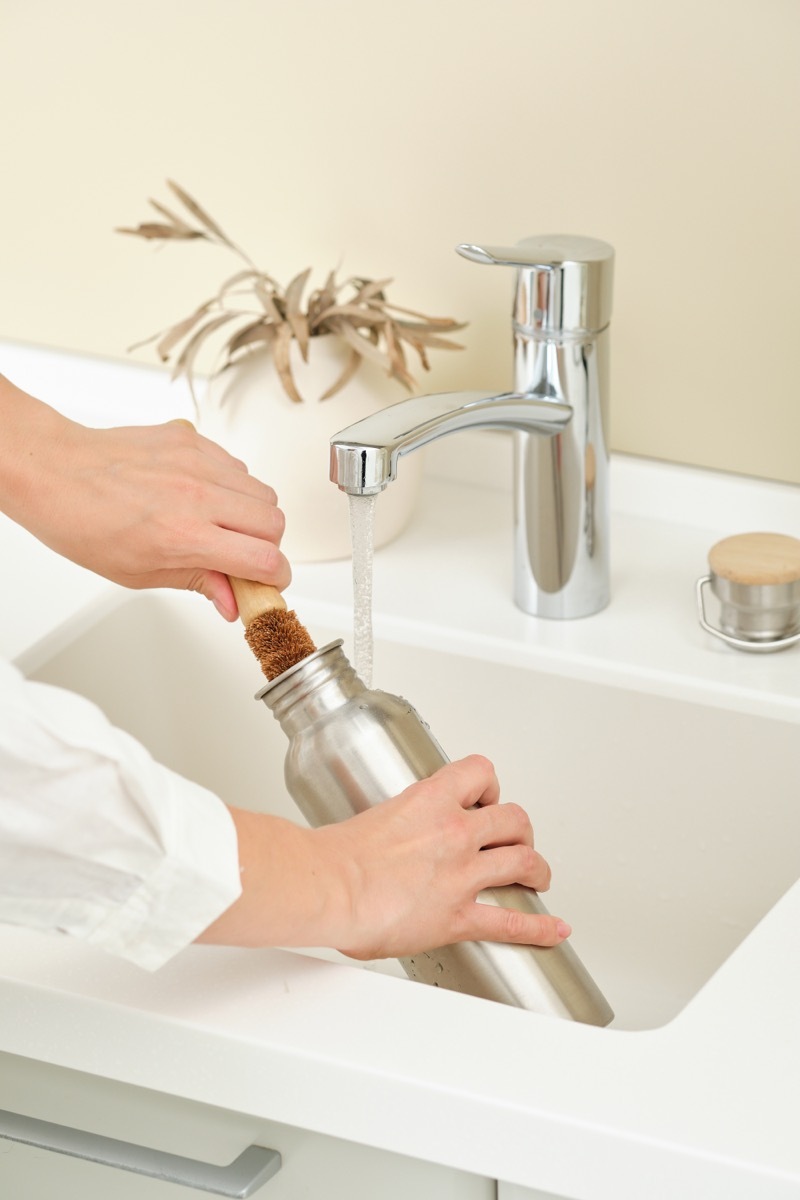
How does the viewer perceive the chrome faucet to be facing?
facing the viewer and to the left of the viewer
